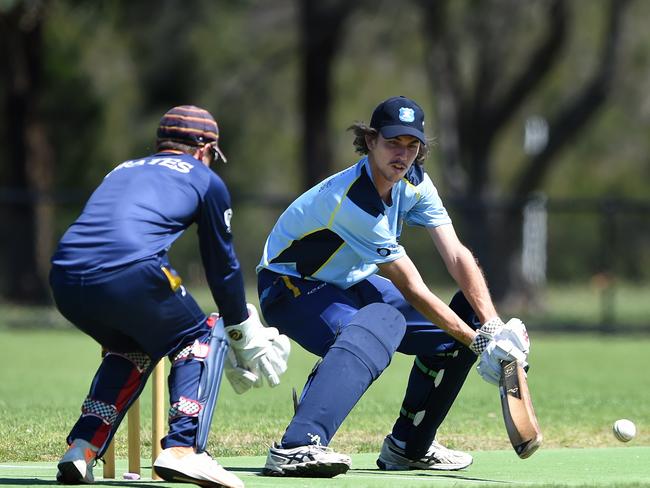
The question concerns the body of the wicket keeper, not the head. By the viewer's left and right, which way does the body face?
facing away from the viewer and to the right of the viewer

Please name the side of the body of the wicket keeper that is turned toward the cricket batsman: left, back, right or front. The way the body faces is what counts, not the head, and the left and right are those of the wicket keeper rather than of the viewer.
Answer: front

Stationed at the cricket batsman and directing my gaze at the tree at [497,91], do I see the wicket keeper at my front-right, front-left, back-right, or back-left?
back-left

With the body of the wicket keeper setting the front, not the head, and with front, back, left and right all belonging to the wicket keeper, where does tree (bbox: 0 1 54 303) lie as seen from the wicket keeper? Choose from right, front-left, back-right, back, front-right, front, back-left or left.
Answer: front-left

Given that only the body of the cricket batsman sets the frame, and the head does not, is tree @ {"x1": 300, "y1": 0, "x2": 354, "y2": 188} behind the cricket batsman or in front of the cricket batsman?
behind

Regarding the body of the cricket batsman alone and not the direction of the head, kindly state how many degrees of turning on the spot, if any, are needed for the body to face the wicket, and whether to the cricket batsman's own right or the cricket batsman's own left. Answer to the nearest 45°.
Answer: approximately 90° to the cricket batsman's own right

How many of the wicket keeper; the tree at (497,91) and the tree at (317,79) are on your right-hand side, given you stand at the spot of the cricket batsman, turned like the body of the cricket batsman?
1

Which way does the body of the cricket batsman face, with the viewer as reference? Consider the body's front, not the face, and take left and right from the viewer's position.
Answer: facing the viewer and to the right of the viewer

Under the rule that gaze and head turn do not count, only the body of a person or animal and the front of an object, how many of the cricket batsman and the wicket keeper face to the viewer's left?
0

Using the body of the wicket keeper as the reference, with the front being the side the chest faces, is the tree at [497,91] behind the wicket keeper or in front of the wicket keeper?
in front
